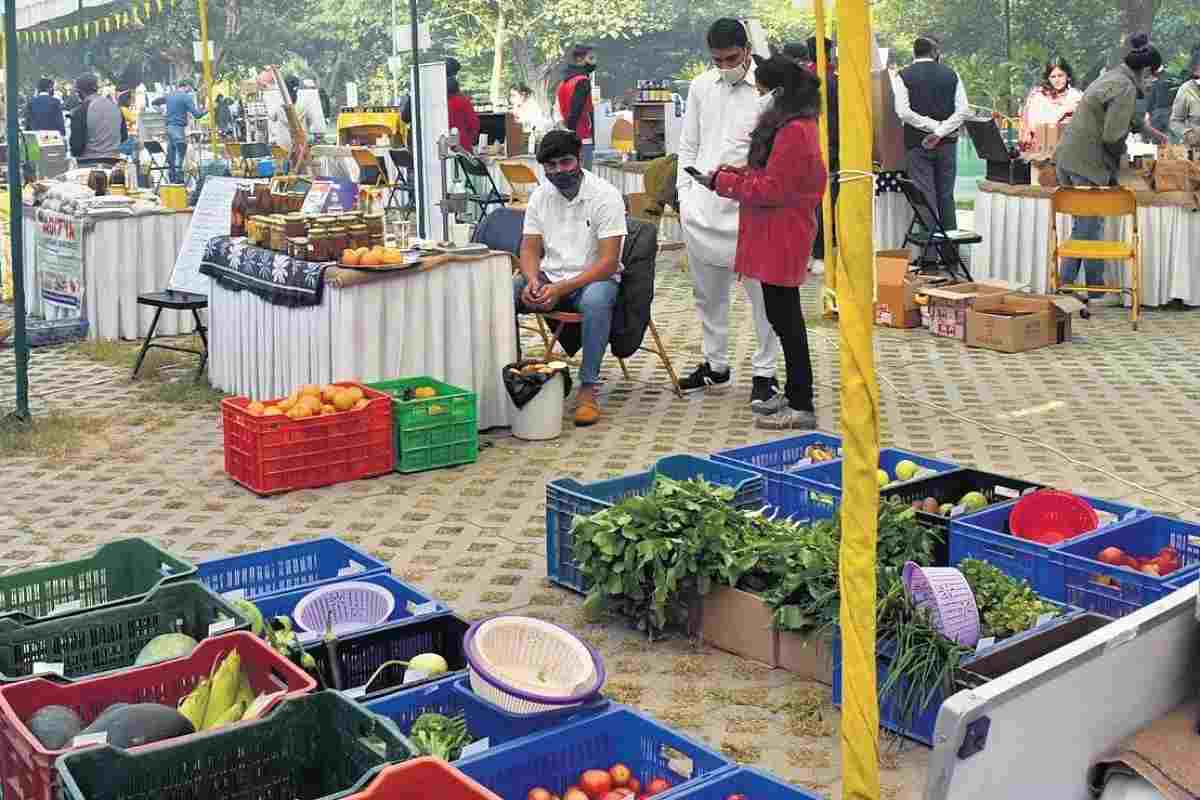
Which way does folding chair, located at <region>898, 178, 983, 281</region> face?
to the viewer's right

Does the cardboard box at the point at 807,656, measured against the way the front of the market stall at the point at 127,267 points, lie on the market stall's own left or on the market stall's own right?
on the market stall's own left

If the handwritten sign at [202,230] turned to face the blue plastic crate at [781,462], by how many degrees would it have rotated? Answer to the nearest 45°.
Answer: approximately 45° to its left

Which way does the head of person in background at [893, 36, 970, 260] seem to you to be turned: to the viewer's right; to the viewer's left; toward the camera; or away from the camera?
away from the camera

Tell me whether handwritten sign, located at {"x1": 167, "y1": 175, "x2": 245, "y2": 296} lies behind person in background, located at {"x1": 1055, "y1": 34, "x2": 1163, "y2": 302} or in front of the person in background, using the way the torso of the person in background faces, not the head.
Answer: behind

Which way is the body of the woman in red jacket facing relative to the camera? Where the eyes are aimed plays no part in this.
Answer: to the viewer's left

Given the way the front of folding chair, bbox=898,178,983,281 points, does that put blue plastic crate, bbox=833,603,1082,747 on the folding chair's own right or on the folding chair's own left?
on the folding chair's own right

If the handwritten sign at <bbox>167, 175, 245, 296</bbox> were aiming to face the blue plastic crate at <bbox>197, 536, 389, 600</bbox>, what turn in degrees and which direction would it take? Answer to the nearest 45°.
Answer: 0° — it already faces it

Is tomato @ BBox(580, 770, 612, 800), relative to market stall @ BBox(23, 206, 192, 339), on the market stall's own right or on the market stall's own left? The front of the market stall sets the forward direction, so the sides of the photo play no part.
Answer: on the market stall's own left
